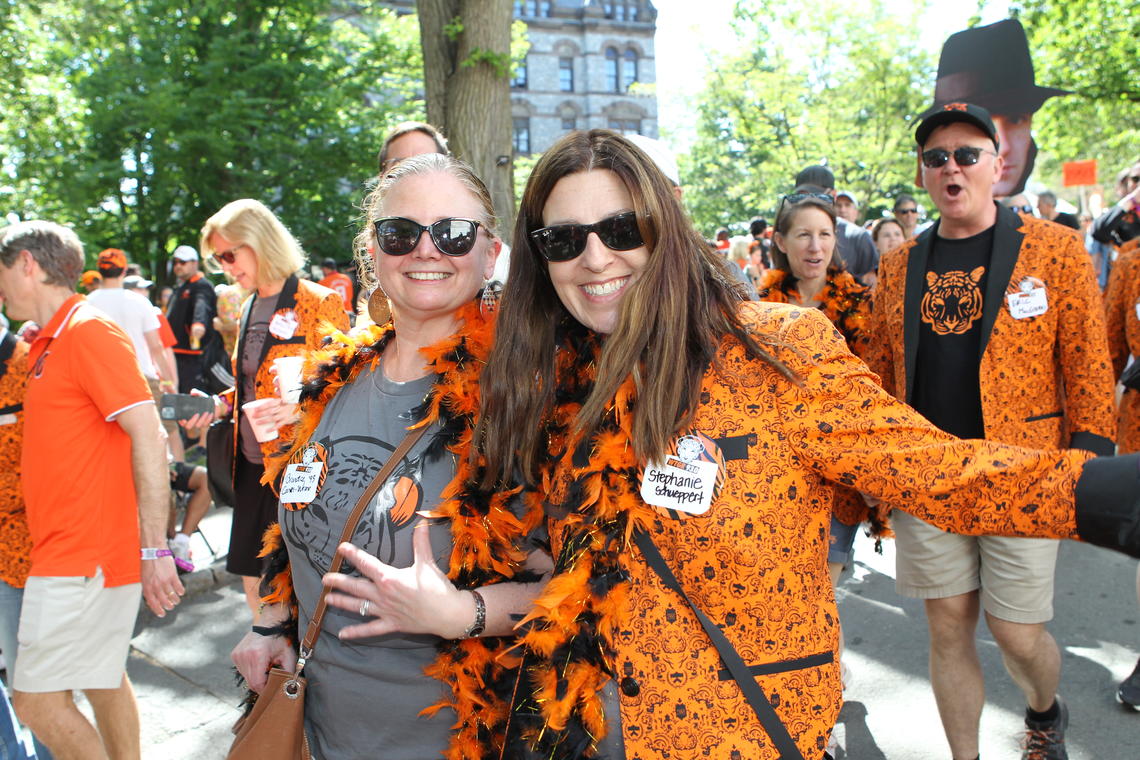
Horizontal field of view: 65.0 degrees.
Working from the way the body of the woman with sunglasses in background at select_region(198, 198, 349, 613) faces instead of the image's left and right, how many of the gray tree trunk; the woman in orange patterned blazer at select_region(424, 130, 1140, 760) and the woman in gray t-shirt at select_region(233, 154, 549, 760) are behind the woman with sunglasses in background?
1

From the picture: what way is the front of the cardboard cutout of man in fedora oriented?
toward the camera

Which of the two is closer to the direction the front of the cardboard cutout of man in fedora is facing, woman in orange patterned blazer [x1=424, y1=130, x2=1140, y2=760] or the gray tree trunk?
the woman in orange patterned blazer

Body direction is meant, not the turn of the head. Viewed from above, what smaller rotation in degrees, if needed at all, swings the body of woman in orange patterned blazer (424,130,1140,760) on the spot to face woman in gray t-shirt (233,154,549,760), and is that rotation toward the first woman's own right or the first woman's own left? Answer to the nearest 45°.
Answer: approximately 45° to the first woman's own right

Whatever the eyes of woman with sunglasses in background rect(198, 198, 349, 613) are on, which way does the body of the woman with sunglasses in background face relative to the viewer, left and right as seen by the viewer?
facing the viewer and to the left of the viewer

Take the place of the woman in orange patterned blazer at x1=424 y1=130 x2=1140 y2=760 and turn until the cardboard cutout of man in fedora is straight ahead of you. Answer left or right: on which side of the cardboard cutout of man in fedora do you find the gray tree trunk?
left

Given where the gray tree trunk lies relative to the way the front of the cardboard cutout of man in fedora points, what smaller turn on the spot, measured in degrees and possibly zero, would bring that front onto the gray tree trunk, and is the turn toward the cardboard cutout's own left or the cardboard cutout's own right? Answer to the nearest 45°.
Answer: approximately 90° to the cardboard cutout's own right

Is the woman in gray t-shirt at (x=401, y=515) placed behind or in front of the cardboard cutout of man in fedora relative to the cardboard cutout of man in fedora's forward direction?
in front

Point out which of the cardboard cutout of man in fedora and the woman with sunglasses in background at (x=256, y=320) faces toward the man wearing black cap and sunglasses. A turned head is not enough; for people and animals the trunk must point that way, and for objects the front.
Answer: the cardboard cutout of man in fedora

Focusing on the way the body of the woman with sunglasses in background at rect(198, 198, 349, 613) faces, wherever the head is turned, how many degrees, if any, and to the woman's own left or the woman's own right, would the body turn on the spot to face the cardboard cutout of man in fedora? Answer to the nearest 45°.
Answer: approximately 135° to the woman's own left
